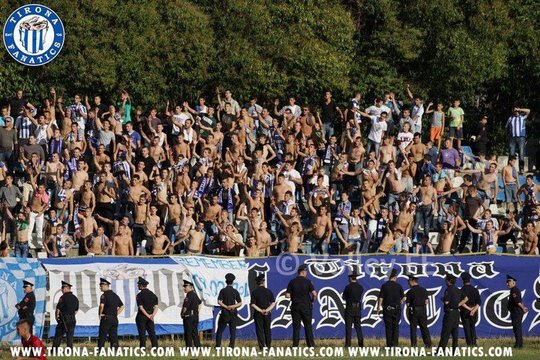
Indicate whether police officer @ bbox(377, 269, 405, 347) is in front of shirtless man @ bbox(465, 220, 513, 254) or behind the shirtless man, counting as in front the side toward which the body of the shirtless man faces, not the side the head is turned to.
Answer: in front

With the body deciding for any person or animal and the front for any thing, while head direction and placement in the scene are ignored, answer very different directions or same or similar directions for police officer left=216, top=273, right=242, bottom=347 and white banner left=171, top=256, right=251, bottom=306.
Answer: very different directions

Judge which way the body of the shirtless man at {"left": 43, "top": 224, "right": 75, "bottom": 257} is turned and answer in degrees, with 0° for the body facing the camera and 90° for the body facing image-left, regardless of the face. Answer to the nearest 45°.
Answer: approximately 0°

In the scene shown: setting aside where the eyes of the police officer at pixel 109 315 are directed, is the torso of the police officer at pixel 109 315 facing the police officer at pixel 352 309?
no

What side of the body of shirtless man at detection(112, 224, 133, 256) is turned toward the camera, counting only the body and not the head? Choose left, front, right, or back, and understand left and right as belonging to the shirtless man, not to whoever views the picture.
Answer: front

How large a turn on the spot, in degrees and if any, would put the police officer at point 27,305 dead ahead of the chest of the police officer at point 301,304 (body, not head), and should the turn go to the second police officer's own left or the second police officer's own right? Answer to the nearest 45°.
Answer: approximately 90° to the second police officer's own left

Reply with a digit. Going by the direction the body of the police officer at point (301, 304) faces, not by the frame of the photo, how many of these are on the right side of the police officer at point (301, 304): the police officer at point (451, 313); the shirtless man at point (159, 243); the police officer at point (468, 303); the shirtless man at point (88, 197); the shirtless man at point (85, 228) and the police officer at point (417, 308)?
3

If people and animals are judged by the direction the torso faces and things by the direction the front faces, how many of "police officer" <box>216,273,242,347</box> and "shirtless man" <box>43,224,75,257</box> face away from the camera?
1

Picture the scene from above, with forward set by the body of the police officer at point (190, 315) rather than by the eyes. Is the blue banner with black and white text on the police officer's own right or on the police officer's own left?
on the police officer's own right

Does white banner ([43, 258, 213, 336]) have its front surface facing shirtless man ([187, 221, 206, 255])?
no

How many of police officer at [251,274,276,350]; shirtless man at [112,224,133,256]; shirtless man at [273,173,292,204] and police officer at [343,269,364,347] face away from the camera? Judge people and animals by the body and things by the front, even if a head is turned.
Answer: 2

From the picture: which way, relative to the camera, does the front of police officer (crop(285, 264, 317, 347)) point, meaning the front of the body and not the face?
away from the camera

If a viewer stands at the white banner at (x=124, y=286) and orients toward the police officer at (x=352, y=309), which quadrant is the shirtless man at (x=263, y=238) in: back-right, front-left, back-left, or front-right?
front-left

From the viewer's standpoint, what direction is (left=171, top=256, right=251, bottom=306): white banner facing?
toward the camera

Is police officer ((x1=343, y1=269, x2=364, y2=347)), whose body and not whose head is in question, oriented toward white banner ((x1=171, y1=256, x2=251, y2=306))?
no

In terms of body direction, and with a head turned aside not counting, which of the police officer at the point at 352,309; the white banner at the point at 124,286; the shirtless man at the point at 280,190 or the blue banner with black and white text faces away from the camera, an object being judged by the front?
the police officer

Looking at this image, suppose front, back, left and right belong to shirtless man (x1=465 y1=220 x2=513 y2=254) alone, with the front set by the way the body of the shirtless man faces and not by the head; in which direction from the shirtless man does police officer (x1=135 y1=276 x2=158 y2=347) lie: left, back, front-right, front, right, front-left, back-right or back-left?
front-right
